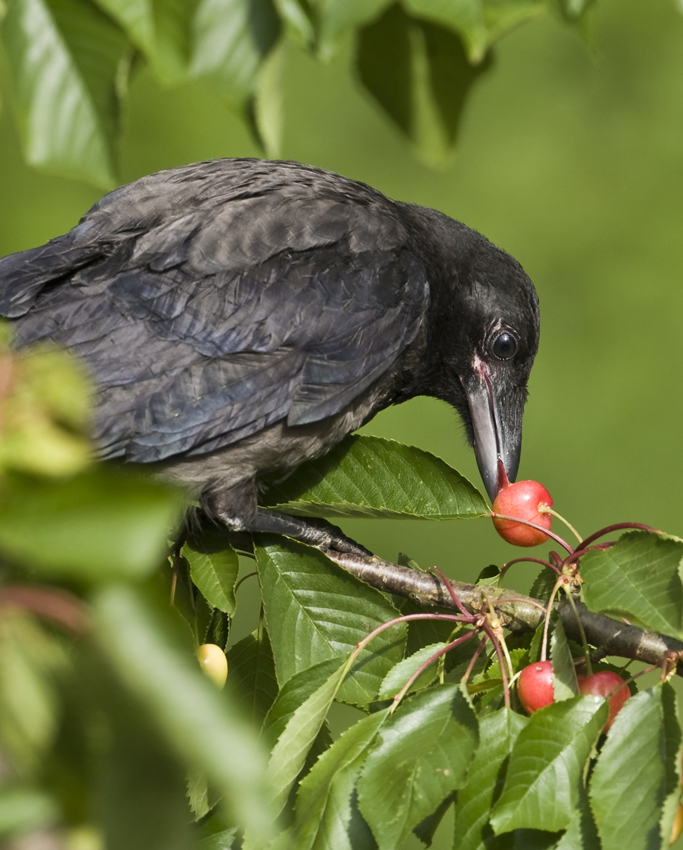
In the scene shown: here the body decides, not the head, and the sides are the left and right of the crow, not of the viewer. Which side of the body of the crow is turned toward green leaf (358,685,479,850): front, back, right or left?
front

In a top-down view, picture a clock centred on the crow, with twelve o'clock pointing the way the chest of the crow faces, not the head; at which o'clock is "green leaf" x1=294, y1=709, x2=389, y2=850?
The green leaf is roughly at 3 o'clock from the crow.

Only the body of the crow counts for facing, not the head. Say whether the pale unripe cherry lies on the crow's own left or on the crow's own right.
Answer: on the crow's own right

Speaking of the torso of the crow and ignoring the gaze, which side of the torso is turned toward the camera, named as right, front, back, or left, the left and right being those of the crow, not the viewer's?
right

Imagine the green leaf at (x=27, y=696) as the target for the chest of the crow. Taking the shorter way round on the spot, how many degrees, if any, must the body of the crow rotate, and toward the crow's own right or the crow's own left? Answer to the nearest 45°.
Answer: approximately 90° to the crow's own right

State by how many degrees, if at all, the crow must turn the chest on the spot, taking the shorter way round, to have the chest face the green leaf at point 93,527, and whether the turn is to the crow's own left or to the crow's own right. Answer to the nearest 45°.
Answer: approximately 90° to the crow's own right
